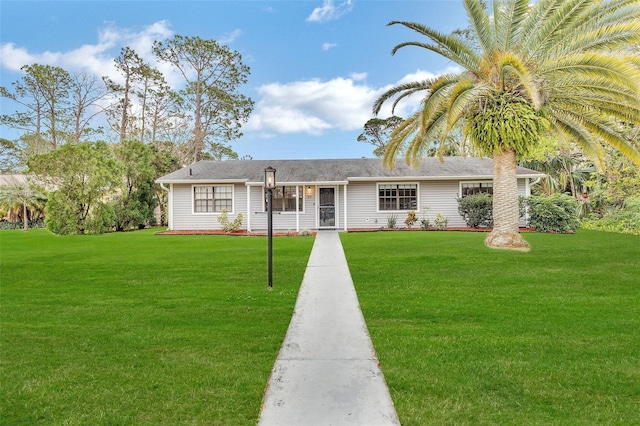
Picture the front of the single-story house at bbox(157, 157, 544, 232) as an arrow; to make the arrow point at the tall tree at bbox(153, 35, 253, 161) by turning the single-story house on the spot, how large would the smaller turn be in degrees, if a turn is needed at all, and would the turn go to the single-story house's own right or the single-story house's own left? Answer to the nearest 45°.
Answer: approximately 135° to the single-story house's own right

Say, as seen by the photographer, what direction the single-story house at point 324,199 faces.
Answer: facing the viewer

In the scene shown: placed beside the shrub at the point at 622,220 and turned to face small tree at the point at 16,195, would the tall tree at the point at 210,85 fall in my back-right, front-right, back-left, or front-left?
front-right

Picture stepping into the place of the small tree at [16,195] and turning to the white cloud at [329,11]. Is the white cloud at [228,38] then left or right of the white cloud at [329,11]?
left

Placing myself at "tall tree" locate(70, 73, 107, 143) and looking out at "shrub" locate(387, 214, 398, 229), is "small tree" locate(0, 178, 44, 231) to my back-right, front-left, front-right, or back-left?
front-right

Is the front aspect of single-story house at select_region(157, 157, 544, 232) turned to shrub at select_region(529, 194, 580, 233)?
no

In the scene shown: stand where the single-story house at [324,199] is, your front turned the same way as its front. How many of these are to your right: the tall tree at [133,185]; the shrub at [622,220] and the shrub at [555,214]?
1

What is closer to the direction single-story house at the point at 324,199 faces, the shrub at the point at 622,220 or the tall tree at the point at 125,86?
the shrub

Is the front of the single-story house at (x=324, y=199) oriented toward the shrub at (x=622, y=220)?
no

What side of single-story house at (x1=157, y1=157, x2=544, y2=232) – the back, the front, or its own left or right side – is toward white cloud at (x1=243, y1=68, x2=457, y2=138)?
back

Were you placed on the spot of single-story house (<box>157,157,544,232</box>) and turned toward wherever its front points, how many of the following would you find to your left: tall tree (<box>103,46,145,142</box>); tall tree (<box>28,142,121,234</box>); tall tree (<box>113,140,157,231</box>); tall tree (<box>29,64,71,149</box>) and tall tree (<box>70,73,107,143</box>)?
0

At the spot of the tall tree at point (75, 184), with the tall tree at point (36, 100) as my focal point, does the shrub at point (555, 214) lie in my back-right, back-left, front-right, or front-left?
back-right

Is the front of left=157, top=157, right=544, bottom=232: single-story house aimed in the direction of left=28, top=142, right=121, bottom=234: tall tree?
no

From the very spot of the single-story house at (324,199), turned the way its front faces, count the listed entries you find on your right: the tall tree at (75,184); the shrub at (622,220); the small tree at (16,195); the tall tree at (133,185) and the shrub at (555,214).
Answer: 3

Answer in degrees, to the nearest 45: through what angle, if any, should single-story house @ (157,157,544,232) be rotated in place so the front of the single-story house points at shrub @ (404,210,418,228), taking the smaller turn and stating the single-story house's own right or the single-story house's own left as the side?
approximately 90° to the single-story house's own left
